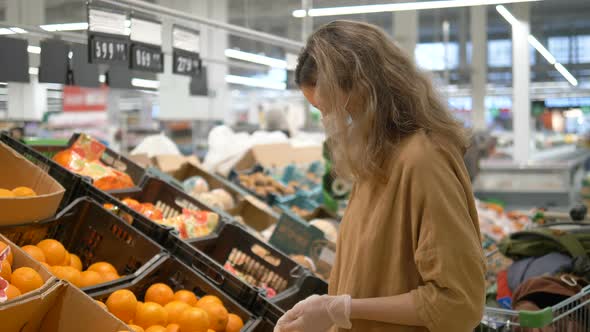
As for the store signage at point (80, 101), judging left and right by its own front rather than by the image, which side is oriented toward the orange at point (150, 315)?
front

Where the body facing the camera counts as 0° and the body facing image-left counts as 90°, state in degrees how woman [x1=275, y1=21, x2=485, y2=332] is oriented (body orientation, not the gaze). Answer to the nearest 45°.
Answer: approximately 90°

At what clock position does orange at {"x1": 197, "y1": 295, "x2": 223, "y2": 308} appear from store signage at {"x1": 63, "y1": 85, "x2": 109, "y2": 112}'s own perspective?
The orange is roughly at 12 o'clock from the store signage.

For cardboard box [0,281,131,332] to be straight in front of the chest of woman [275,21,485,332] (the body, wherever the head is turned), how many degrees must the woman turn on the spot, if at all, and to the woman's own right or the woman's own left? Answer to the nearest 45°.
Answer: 0° — they already face it

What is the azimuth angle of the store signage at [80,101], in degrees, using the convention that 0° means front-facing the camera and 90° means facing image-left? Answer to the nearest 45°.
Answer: approximately 0°

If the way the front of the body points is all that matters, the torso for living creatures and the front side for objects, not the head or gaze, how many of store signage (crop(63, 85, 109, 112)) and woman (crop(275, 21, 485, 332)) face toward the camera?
1

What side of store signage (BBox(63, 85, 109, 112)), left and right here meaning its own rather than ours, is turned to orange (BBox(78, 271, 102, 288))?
front

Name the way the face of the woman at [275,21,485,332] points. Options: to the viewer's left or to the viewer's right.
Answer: to the viewer's left

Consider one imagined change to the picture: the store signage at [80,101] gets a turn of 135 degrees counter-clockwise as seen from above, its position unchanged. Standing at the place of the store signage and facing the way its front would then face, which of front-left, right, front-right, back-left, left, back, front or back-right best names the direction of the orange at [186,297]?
back-right

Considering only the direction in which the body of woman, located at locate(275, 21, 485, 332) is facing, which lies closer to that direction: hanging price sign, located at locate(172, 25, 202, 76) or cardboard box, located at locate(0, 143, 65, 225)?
the cardboard box

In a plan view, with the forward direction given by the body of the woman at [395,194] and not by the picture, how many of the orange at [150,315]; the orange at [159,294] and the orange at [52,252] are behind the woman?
0

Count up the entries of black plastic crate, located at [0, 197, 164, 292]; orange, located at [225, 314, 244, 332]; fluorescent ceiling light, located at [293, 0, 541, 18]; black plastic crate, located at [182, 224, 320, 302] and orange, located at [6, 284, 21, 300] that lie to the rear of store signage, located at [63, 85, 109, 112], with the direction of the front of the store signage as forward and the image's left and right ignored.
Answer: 0

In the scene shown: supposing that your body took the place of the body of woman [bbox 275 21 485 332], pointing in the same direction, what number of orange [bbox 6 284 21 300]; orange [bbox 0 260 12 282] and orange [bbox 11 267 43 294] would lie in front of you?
3

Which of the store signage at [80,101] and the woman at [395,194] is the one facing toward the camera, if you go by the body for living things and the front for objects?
the store signage

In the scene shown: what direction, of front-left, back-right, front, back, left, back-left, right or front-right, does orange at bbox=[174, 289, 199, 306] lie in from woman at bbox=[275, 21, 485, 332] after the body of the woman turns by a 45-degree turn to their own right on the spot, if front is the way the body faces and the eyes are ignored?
front
